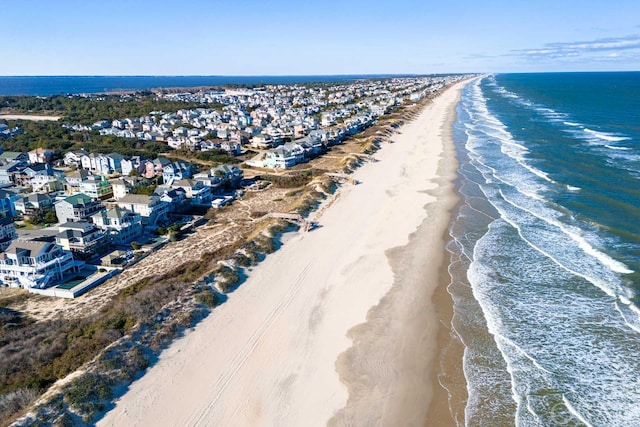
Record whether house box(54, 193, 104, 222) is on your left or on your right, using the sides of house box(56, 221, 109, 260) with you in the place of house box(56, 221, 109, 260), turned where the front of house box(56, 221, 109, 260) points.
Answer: on your left

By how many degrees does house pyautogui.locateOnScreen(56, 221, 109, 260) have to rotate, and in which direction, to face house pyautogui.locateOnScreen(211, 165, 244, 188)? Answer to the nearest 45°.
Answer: approximately 90° to its left

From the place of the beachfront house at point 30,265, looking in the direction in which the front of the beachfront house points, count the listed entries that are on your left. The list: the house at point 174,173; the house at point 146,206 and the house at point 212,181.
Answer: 3

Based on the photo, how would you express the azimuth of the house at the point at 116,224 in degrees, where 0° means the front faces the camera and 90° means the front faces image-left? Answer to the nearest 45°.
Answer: approximately 315°

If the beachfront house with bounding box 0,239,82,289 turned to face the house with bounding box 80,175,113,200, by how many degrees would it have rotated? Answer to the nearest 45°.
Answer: approximately 135° to its left

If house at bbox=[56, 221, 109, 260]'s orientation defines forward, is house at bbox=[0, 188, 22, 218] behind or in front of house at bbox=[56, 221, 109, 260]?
behind

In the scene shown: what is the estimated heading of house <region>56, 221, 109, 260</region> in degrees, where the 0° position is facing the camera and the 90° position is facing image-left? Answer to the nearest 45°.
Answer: approximately 315°

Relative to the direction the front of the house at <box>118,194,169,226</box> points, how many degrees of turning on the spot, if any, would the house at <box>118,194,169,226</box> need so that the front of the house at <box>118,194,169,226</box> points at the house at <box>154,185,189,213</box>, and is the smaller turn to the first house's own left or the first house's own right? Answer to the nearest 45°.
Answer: approximately 90° to the first house's own left

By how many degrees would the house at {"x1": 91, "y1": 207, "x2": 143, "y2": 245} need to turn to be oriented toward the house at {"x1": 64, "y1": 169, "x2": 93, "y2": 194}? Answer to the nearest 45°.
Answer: approximately 135° to its left

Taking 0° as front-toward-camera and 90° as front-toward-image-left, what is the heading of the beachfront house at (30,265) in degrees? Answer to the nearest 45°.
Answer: approximately 315°

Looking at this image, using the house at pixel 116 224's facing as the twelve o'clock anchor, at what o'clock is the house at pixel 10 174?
the house at pixel 10 174 is roughly at 7 o'clock from the house at pixel 116 224.

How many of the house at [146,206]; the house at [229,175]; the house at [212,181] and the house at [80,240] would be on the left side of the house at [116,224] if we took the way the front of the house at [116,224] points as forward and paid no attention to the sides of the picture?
3
